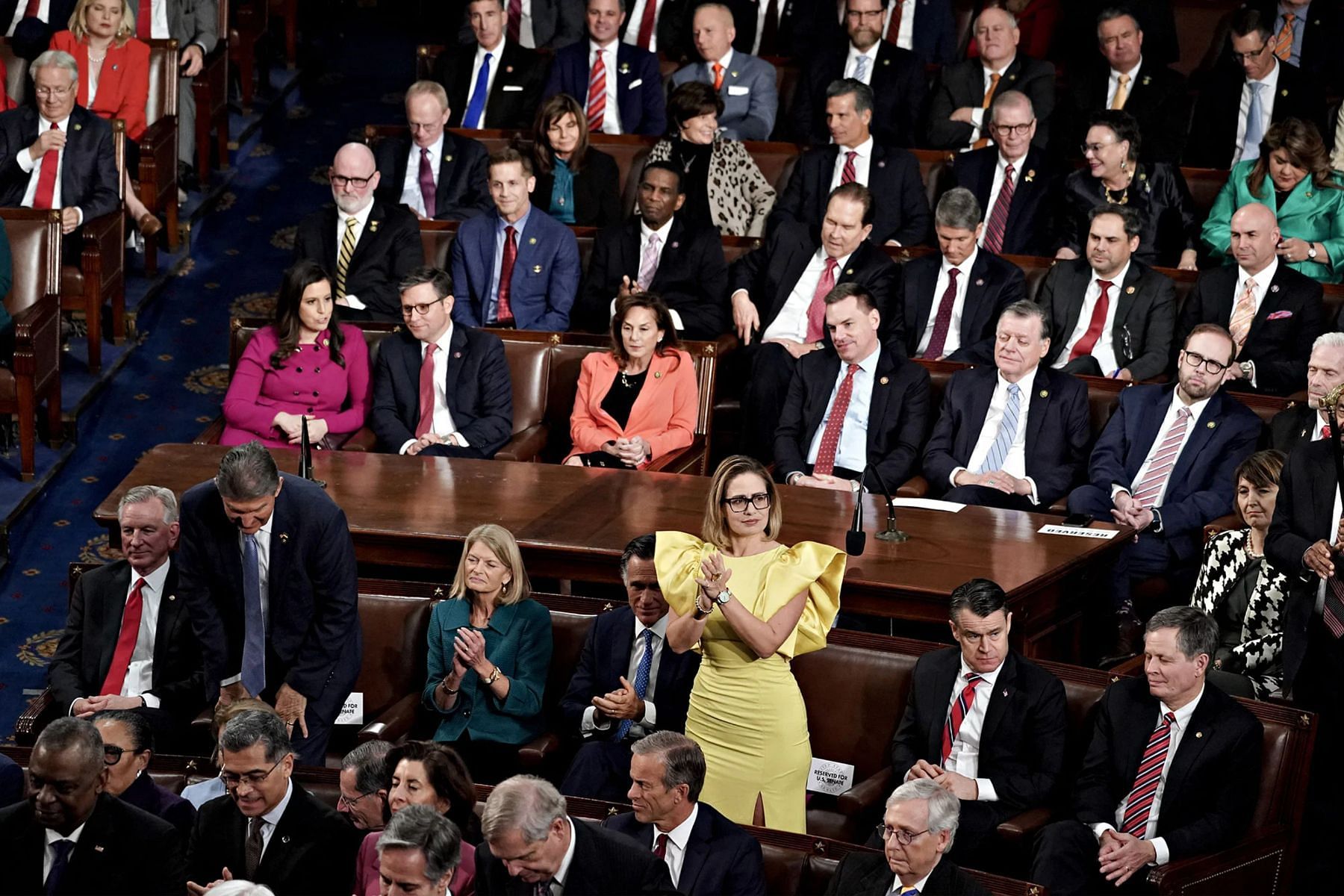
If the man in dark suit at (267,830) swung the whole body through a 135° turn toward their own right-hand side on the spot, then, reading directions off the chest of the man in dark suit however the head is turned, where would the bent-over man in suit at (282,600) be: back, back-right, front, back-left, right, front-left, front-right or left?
front

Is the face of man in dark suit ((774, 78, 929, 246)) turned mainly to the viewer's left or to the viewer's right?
to the viewer's left

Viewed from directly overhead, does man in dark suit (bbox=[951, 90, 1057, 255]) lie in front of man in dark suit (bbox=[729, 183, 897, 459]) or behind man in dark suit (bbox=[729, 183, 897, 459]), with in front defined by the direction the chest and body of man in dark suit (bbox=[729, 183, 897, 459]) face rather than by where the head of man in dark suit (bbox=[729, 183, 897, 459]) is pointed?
behind

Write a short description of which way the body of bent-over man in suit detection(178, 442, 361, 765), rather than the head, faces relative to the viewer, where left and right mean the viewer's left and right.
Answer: facing the viewer and to the left of the viewer

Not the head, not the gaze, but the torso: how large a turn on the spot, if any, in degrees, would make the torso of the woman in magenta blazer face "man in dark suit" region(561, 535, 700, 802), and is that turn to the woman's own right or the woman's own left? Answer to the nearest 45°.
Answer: approximately 45° to the woman's own left

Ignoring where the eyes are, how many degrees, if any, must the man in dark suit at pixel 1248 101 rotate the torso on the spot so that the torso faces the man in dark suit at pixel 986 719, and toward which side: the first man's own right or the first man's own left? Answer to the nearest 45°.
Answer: approximately 45° to the first man's own left

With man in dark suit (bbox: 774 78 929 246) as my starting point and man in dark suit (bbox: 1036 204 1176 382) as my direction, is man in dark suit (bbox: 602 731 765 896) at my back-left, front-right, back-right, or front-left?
front-right

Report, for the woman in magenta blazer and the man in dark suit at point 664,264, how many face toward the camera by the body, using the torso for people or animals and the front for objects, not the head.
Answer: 2

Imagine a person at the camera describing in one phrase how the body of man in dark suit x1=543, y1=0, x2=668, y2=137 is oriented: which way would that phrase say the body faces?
toward the camera

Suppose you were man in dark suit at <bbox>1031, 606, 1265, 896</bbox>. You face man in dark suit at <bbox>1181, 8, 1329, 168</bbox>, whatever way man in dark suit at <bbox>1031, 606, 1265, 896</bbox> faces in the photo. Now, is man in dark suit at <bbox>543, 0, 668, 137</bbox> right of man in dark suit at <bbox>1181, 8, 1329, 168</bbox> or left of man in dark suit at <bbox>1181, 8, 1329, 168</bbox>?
left

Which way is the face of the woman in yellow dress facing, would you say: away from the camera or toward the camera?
toward the camera

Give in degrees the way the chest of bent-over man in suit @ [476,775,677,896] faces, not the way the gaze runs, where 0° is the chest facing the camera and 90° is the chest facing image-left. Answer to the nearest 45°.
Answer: approximately 45°

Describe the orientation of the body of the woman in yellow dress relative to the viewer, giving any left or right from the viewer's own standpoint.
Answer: facing the viewer
